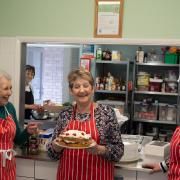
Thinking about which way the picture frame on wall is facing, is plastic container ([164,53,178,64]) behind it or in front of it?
behind

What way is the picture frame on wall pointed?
toward the camera

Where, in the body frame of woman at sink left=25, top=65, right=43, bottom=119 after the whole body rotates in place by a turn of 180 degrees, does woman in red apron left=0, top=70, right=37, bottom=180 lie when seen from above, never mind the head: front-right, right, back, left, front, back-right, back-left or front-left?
back-left

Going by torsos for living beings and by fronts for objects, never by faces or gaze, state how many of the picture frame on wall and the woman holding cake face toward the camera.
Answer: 2

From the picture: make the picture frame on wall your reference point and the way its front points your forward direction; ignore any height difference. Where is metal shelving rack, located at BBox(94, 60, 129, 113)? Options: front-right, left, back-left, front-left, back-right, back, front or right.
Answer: back

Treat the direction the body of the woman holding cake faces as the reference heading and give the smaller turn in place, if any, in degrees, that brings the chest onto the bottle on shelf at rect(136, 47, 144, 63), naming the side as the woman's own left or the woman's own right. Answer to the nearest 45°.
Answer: approximately 180°

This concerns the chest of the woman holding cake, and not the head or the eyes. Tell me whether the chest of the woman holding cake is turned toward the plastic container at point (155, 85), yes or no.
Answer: no

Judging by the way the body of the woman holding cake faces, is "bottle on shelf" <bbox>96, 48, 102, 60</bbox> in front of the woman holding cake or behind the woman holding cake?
behind

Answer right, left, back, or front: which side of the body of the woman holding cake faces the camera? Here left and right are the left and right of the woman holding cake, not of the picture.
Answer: front

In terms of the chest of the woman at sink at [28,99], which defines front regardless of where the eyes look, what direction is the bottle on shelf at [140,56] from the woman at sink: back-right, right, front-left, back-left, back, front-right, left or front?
left

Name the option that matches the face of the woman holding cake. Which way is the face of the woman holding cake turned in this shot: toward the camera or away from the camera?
toward the camera

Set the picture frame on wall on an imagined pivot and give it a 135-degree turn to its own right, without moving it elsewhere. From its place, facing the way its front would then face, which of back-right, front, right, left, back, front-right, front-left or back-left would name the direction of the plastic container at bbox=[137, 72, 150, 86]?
front-right

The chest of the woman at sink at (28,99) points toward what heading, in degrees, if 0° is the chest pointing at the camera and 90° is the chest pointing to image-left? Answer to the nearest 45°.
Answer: approximately 315°
